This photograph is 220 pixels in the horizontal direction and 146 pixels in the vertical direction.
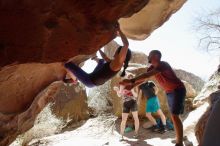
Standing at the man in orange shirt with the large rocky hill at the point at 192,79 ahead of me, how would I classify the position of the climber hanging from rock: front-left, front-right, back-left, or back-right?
back-left

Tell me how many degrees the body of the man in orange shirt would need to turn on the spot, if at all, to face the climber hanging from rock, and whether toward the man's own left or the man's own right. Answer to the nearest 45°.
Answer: approximately 45° to the man's own left

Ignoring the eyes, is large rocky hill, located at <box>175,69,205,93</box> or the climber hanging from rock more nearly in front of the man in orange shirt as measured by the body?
the climber hanging from rock

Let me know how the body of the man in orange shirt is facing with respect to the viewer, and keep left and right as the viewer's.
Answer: facing to the left of the viewer
